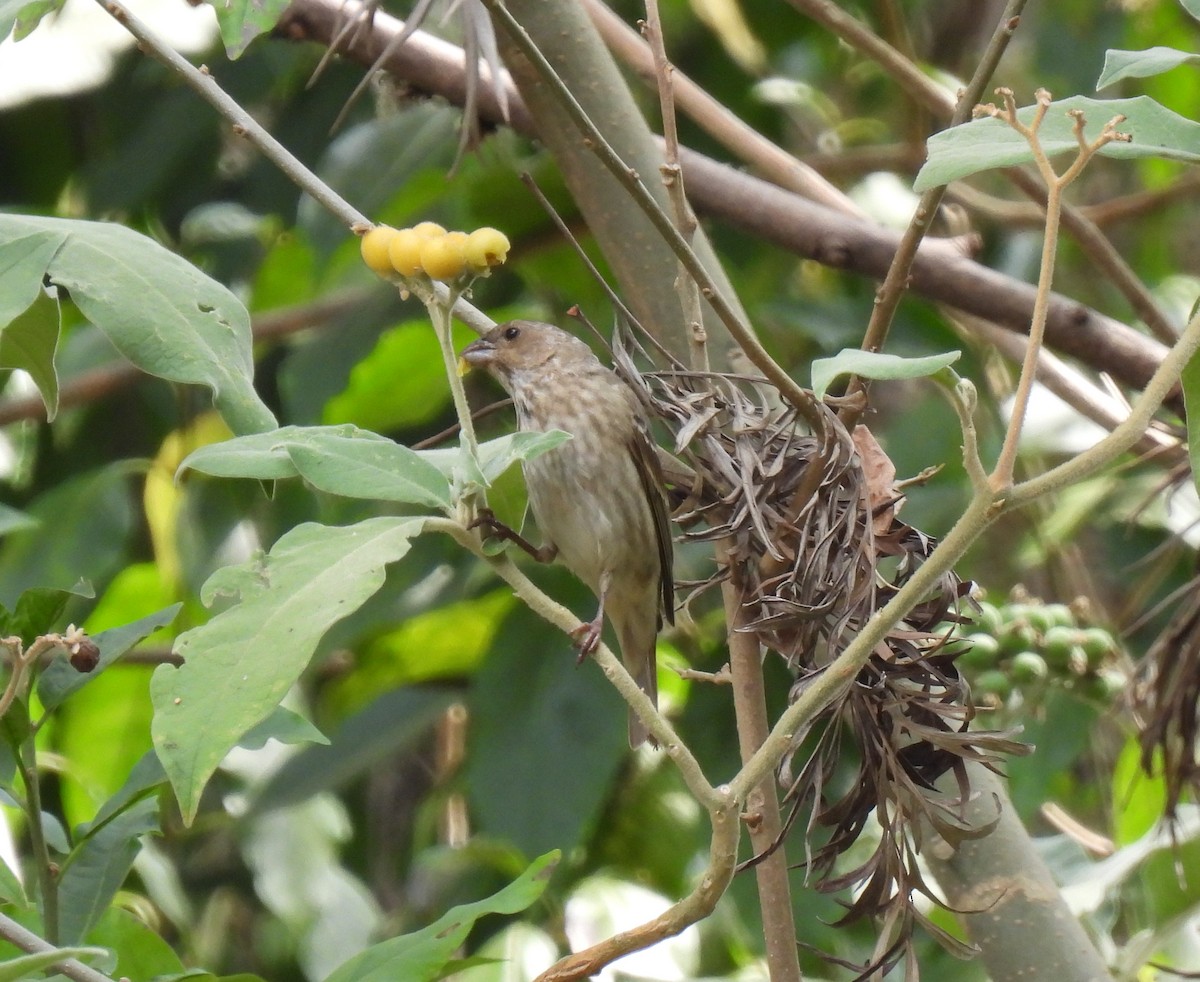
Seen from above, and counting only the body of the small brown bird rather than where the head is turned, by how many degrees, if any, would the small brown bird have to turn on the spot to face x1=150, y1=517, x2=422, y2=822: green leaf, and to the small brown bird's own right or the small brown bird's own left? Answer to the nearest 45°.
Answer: approximately 45° to the small brown bird's own right

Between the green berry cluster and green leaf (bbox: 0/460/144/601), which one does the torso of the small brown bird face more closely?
the green leaf

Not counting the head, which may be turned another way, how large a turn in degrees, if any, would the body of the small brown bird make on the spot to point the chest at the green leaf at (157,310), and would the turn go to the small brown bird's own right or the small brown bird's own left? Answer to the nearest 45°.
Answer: approximately 45° to the small brown bird's own right

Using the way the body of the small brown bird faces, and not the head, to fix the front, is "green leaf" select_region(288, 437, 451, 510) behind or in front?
in front

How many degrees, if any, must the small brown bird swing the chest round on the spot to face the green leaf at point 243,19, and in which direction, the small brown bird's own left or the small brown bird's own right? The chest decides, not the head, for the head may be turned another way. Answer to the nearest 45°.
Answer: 0° — it already faces it

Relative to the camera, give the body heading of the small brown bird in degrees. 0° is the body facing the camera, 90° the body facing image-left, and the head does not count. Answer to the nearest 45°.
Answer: approximately 45°
